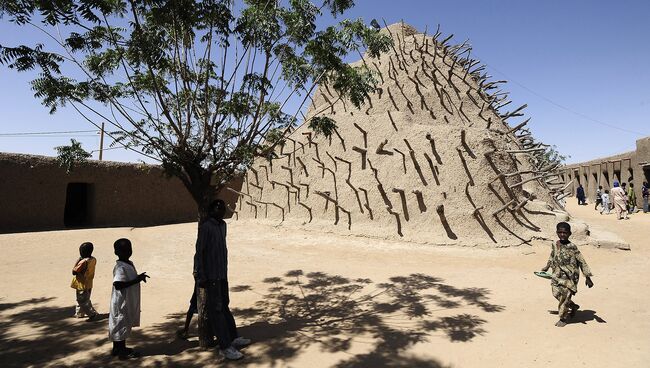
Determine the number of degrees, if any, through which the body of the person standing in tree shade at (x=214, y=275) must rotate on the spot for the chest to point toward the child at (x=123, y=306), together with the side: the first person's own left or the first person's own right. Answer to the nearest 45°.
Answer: approximately 135° to the first person's own right

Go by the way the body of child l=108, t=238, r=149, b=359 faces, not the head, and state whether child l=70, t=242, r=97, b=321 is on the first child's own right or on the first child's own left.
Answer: on the first child's own left

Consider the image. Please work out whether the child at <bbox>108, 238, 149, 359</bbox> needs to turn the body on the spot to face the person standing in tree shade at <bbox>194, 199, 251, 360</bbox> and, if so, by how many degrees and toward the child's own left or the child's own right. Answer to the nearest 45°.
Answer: approximately 45° to the child's own right

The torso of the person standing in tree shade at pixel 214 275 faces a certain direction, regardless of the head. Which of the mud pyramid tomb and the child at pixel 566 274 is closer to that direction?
the child

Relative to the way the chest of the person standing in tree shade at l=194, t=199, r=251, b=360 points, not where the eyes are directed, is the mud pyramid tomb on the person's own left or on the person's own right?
on the person's own left

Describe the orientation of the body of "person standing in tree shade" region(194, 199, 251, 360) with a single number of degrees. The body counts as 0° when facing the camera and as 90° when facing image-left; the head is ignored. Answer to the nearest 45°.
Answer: approximately 315°

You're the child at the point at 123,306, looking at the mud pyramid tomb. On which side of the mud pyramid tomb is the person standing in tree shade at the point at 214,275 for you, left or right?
right

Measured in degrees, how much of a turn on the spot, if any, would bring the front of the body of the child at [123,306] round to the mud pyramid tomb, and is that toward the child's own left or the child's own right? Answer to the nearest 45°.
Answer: approximately 45° to the child's own left

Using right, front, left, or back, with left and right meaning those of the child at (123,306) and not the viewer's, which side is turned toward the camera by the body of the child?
right
